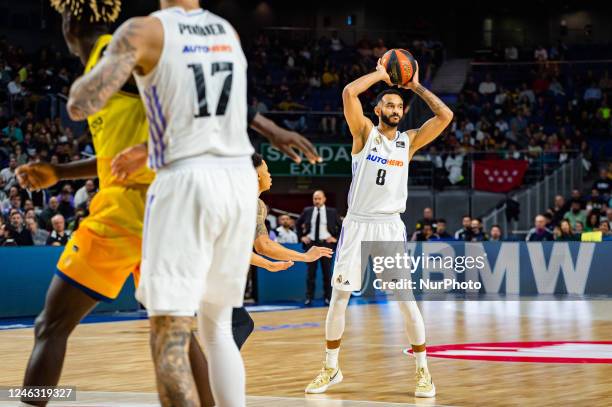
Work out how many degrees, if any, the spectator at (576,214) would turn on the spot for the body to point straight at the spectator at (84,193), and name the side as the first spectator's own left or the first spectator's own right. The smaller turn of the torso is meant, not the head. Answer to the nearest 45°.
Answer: approximately 45° to the first spectator's own right

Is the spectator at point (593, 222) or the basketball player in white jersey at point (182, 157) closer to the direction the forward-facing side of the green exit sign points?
the basketball player in white jersey

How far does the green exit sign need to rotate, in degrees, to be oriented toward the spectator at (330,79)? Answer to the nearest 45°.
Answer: approximately 180°

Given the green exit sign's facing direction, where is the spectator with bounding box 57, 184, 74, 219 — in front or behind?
in front

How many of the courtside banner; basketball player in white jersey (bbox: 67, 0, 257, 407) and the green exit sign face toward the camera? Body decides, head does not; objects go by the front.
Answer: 2

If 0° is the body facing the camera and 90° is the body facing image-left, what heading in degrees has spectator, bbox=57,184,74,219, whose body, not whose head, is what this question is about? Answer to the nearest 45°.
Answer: approximately 0°

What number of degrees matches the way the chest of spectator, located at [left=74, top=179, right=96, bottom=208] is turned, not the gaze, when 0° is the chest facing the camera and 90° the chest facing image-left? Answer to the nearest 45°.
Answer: approximately 315°

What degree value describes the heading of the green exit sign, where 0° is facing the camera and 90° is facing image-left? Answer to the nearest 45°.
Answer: approximately 0°

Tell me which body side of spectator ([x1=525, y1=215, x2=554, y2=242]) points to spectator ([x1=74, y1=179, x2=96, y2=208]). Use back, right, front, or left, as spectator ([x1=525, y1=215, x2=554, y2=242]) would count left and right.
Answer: right
